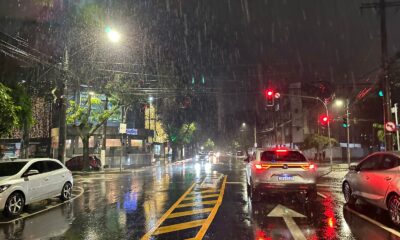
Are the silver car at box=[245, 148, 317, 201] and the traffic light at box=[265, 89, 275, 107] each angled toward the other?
yes

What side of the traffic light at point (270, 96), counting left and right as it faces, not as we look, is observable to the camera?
front

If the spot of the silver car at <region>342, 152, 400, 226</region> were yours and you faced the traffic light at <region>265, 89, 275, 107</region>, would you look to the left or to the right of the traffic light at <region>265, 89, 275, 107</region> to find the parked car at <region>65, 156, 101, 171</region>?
left

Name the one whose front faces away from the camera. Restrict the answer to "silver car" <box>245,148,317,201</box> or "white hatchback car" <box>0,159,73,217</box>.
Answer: the silver car

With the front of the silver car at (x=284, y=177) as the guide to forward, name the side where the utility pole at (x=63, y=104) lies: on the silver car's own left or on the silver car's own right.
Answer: on the silver car's own left

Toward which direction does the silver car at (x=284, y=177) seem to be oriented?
away from the camera

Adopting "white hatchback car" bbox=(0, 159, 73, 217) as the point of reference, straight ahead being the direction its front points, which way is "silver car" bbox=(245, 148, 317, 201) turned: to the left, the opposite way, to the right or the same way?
the opposite way

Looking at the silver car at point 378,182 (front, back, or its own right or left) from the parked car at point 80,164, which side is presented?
front

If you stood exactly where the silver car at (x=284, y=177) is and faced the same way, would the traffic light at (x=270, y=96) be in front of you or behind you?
in front

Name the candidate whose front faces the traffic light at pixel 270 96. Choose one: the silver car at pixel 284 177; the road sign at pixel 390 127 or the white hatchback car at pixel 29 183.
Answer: the silver car

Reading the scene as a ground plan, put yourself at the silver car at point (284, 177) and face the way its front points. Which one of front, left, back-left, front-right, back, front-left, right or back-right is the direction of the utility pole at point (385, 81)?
front-right

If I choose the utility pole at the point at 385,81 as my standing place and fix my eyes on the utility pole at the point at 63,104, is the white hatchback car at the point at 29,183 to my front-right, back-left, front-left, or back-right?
front-left

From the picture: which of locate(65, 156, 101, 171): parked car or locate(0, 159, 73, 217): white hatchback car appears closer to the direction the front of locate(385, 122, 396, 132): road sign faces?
the white hatchback car

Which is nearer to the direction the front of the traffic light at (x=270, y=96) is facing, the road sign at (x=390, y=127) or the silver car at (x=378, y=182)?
the silver car

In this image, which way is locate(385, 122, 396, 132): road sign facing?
toward the camera

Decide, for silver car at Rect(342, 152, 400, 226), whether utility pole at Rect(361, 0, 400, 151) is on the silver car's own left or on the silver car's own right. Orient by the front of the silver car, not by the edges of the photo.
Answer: on the silver car's own right

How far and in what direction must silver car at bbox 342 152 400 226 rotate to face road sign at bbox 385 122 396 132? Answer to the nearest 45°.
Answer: approximately 45° to its right

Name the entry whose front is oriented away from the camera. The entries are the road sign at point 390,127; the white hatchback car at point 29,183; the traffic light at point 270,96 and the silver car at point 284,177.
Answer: the silver car
